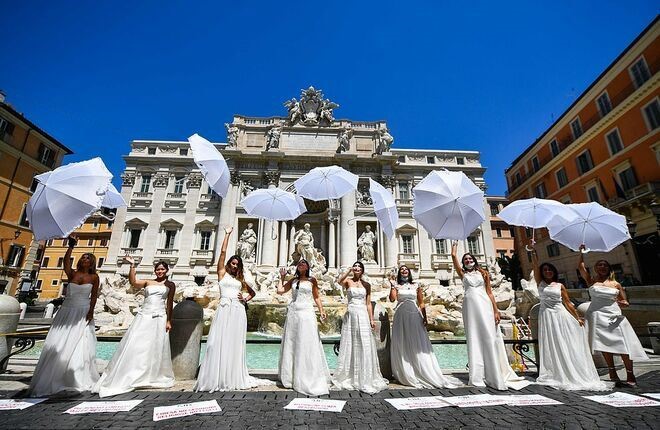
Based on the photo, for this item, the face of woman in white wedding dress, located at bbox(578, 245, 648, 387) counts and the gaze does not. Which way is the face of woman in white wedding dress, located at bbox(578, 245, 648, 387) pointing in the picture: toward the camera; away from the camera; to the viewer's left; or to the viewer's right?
toward the camera

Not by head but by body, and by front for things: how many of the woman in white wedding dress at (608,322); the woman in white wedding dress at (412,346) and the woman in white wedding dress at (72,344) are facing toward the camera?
3

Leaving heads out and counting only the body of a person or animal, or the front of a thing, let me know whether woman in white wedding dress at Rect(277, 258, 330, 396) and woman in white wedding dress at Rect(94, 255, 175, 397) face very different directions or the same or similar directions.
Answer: same or similar directions

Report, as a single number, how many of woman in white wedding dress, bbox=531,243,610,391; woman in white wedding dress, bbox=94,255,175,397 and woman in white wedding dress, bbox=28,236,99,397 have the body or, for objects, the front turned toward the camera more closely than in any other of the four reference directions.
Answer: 3

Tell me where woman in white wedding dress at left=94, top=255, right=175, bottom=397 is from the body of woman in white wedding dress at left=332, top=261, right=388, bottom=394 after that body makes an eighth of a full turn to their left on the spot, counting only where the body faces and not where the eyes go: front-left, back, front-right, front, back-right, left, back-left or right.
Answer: back-right

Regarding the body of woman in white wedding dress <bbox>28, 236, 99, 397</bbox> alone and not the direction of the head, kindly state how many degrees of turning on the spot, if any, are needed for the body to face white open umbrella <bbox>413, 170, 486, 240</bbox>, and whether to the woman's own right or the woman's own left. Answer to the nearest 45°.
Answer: approximately 45° to the woman's own left

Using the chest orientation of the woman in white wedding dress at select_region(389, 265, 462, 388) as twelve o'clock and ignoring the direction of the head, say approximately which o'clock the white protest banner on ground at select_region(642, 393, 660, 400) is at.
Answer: The white protest banner on ground is roughly at 9 o'clock from the woman in white wedding dress.

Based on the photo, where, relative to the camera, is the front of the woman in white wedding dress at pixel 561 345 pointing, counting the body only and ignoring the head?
toward the camera

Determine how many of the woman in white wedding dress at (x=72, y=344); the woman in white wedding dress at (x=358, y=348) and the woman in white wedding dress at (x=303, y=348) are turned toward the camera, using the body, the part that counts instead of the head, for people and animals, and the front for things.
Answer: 3

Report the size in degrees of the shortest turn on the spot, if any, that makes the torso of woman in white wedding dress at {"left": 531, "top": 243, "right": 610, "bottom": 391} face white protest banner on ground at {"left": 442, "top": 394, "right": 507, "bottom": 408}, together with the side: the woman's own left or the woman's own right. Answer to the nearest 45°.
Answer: approximately 45° to the woman's own right

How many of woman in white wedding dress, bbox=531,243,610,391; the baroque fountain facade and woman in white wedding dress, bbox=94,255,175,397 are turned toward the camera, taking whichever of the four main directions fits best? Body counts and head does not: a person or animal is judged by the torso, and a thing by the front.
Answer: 3

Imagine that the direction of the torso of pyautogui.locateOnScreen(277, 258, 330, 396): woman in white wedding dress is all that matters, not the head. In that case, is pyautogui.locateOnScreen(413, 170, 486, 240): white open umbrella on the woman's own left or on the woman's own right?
on the woman's own left

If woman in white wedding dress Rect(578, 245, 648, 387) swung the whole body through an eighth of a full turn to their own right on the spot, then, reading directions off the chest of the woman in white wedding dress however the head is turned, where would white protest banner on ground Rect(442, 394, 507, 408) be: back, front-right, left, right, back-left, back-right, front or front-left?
front

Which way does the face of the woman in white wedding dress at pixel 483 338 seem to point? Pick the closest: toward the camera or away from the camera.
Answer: toward the camera

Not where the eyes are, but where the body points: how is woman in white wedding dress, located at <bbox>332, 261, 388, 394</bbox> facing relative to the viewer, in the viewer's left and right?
facing the viewer
